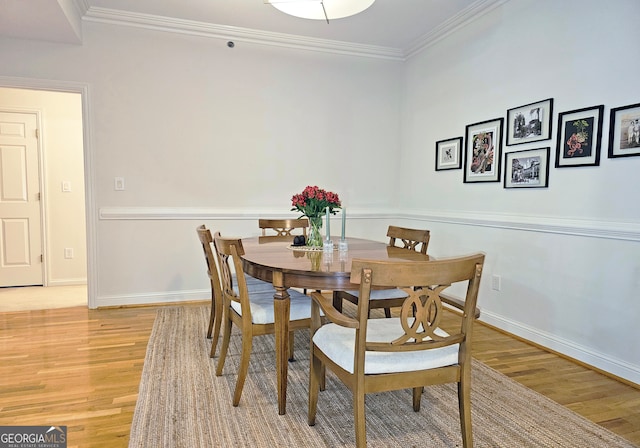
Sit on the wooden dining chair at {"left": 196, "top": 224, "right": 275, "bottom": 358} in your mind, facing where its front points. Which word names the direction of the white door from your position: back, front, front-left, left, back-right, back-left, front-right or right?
back-left

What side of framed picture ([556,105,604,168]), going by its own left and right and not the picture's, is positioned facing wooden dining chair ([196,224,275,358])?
front

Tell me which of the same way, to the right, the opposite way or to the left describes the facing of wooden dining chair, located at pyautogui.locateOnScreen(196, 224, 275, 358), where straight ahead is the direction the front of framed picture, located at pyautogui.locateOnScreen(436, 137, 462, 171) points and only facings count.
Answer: the opposite way

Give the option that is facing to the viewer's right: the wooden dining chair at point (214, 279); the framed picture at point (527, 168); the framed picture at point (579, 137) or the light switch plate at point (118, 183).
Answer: the wooden dining chair

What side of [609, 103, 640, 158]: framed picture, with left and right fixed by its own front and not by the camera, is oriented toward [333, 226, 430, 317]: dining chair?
front

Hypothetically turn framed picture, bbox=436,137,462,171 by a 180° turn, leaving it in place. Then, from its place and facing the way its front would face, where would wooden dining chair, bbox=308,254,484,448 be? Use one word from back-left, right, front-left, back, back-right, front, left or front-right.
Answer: back-right

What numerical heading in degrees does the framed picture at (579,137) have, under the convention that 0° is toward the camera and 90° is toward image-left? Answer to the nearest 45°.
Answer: approximately 45°

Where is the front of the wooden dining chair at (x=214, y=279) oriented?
to the viewer's right

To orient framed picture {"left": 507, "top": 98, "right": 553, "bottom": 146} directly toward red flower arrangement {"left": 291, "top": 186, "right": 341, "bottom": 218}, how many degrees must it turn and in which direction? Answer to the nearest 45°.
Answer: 0° — it already faces it

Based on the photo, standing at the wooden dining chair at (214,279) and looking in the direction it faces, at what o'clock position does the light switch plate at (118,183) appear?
The light switch plate is roughly at 8 o'clock from the wooden dining chair.

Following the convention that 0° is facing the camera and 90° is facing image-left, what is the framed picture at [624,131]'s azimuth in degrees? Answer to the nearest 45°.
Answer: approximately 45°

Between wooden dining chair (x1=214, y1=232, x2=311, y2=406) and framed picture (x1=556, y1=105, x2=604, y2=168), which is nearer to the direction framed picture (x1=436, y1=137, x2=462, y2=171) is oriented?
the wooden dining chair
